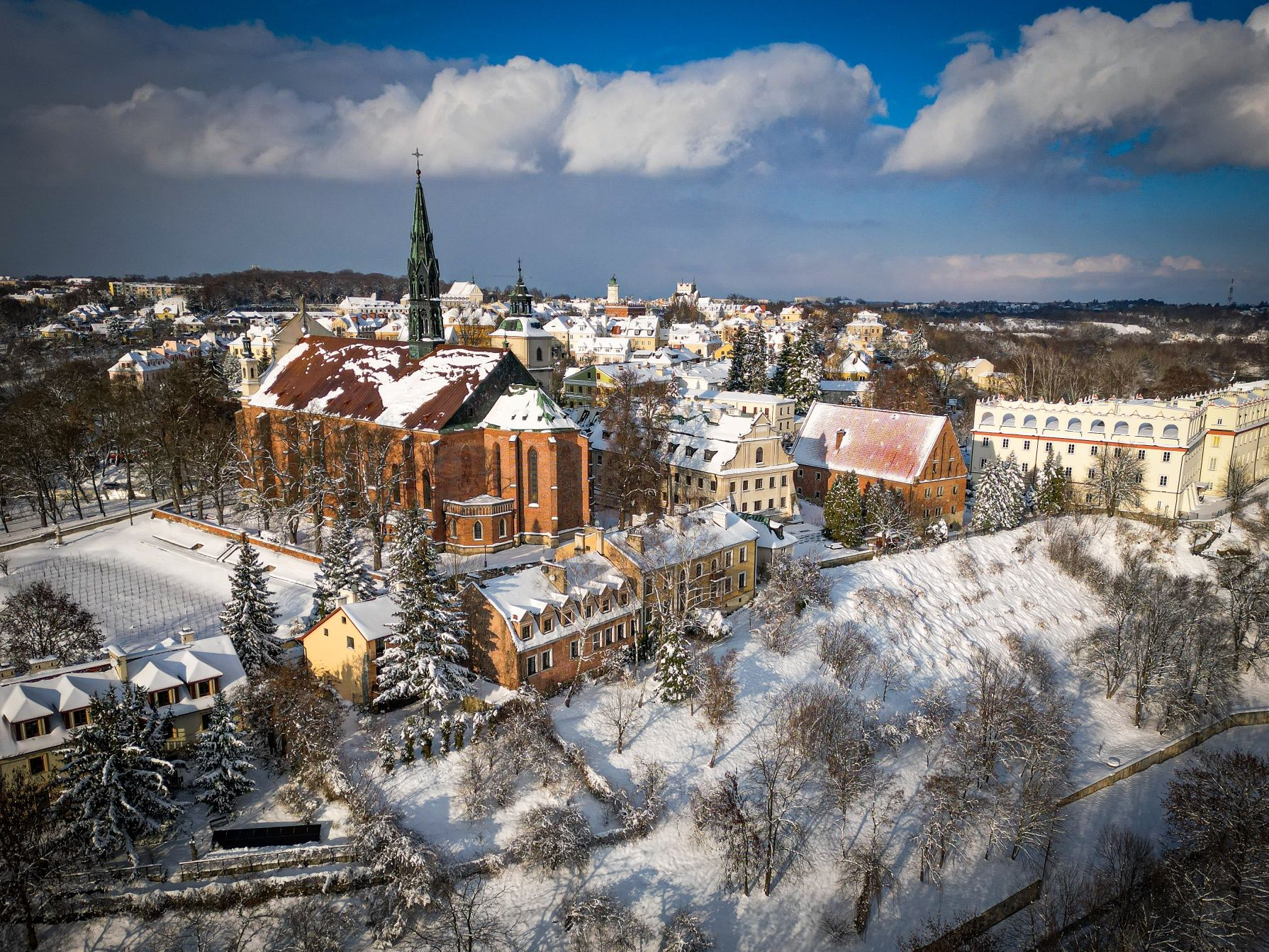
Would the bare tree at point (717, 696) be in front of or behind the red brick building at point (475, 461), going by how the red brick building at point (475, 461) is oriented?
behind

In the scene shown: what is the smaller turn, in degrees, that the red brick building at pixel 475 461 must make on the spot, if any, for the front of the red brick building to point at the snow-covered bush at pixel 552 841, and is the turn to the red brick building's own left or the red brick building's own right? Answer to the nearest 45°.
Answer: approximately 135° to the red brick building's own left

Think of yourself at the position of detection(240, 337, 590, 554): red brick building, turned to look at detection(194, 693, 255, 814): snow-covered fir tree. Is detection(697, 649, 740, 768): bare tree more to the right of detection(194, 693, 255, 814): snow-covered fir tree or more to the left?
left

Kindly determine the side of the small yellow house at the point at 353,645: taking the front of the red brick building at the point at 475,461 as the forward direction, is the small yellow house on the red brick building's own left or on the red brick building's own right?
on the red brick building's own left

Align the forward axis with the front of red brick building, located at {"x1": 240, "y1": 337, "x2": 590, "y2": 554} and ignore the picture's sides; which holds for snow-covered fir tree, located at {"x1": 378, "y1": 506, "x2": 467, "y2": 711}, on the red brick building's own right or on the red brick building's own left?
on the red brick building's own left

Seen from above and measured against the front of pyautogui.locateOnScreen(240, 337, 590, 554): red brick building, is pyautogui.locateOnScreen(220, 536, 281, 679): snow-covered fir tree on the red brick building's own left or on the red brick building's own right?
on the red brick building's own left

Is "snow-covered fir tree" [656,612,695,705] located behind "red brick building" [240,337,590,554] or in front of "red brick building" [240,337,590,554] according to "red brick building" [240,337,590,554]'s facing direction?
behind

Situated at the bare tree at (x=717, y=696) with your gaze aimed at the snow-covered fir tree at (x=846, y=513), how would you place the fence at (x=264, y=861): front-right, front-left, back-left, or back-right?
back-left

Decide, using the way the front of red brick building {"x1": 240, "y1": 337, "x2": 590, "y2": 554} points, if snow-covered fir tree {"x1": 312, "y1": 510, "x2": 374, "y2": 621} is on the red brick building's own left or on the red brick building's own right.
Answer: on the red brick building's own left

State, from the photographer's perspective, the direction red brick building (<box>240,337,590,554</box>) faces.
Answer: facing away from the viewer and to the left of the viewer
